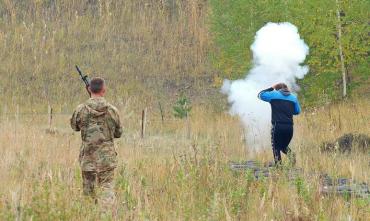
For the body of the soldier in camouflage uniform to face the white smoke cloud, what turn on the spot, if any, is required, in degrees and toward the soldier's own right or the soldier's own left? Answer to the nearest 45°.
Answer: approximately 45° to the soldier's own right

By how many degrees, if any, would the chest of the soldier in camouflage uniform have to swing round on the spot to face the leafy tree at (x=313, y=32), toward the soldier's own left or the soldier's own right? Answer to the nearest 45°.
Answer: approximately 45° to the soldier's own right

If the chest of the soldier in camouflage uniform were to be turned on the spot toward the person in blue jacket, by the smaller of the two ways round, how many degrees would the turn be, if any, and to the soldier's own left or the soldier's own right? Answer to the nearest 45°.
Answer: approximately 45° to the soldier's own right

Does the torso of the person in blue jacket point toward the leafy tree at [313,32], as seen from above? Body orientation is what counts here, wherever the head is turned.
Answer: yes

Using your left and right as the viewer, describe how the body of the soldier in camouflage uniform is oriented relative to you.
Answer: facing away from the viewer

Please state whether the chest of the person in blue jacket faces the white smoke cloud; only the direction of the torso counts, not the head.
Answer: yes

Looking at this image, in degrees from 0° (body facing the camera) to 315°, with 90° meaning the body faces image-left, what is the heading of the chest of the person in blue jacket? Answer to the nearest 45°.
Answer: approximately 180°

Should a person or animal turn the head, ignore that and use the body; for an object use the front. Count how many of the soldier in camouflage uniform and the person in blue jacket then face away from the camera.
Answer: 2

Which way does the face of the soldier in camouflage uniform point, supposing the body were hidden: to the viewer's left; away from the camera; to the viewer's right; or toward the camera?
away from the camera
